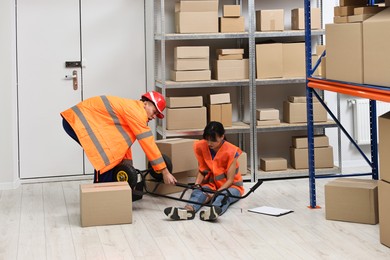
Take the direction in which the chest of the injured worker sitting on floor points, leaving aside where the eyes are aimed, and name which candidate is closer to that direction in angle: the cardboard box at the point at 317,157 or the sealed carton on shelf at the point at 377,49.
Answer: the sealed carton on shelf

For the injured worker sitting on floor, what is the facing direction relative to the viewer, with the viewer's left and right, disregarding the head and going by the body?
facing the viewer and to the left of the viewer

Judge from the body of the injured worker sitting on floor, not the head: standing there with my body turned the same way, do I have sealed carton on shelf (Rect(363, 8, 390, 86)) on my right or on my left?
on my left

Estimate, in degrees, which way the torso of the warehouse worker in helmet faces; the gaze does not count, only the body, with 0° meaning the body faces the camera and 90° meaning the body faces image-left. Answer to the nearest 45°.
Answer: approximately 270°

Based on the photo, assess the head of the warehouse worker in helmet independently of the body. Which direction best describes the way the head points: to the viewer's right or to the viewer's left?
to the viewer's right

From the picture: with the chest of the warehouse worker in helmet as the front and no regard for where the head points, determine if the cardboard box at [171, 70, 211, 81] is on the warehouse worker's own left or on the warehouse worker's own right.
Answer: on the warehouse worker's own left

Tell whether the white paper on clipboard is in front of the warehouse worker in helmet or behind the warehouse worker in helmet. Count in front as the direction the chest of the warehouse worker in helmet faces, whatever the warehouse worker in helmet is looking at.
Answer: in front

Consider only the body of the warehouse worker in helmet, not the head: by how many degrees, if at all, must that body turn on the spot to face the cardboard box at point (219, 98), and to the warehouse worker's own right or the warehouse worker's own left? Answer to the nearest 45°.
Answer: approximately 45° to the warehouse worker's own left

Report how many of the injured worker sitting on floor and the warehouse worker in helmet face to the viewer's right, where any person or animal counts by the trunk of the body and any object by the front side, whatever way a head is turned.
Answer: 1
